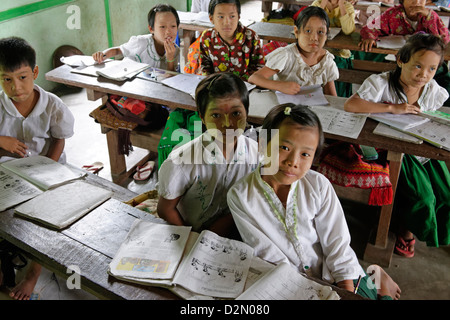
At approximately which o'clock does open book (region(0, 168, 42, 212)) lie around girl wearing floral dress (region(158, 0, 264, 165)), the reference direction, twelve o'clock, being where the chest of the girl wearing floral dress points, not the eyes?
The open book is roughly at 1 o'clock from the girl wearing floral dress.

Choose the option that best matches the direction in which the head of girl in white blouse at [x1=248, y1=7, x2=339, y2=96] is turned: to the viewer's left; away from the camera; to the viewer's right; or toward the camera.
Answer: toward the camera

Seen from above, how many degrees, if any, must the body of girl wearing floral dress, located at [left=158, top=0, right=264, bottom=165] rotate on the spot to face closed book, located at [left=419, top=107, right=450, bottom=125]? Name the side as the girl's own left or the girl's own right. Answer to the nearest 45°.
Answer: approximately 45° to the girl's own left

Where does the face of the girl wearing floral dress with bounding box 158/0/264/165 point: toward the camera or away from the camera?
toward the camera

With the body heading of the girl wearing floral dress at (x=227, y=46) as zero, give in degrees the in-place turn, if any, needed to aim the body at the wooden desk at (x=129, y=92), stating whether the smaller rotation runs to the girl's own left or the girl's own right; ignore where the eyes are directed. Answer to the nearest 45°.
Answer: approximately 45° to the girl's own right

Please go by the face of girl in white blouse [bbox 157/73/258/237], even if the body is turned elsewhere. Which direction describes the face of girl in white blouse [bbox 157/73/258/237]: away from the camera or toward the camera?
toward the camera

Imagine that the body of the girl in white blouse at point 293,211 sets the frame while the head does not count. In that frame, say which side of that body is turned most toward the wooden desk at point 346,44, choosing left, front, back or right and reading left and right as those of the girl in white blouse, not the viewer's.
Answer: back

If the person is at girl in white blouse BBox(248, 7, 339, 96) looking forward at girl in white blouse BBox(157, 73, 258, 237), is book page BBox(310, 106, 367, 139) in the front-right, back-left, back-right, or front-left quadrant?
front-left

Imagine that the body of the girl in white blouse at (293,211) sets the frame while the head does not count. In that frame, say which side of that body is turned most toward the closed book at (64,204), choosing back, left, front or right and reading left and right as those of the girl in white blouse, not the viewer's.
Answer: right

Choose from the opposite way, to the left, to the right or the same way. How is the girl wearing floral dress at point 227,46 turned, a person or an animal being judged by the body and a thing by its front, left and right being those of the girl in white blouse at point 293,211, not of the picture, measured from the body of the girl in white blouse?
the same way

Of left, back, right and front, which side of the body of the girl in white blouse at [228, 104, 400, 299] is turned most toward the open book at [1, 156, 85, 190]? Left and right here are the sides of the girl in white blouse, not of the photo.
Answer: right

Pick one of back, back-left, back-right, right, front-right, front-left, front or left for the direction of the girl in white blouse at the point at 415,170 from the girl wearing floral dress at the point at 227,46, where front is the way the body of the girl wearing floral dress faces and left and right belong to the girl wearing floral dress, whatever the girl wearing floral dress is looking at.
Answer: front-left

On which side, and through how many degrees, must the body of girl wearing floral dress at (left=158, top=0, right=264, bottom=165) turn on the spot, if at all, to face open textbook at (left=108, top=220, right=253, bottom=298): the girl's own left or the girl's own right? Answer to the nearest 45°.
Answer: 0° — they already face it

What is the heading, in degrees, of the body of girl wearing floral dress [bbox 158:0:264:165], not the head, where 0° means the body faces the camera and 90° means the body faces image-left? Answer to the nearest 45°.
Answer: approximately 0°

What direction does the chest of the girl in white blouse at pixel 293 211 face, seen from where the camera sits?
toward the camera

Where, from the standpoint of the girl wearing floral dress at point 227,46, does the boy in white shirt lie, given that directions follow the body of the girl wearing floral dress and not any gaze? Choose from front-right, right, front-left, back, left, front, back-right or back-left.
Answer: front-right

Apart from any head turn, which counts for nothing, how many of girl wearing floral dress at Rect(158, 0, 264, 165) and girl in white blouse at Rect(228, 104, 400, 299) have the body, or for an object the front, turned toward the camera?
2
